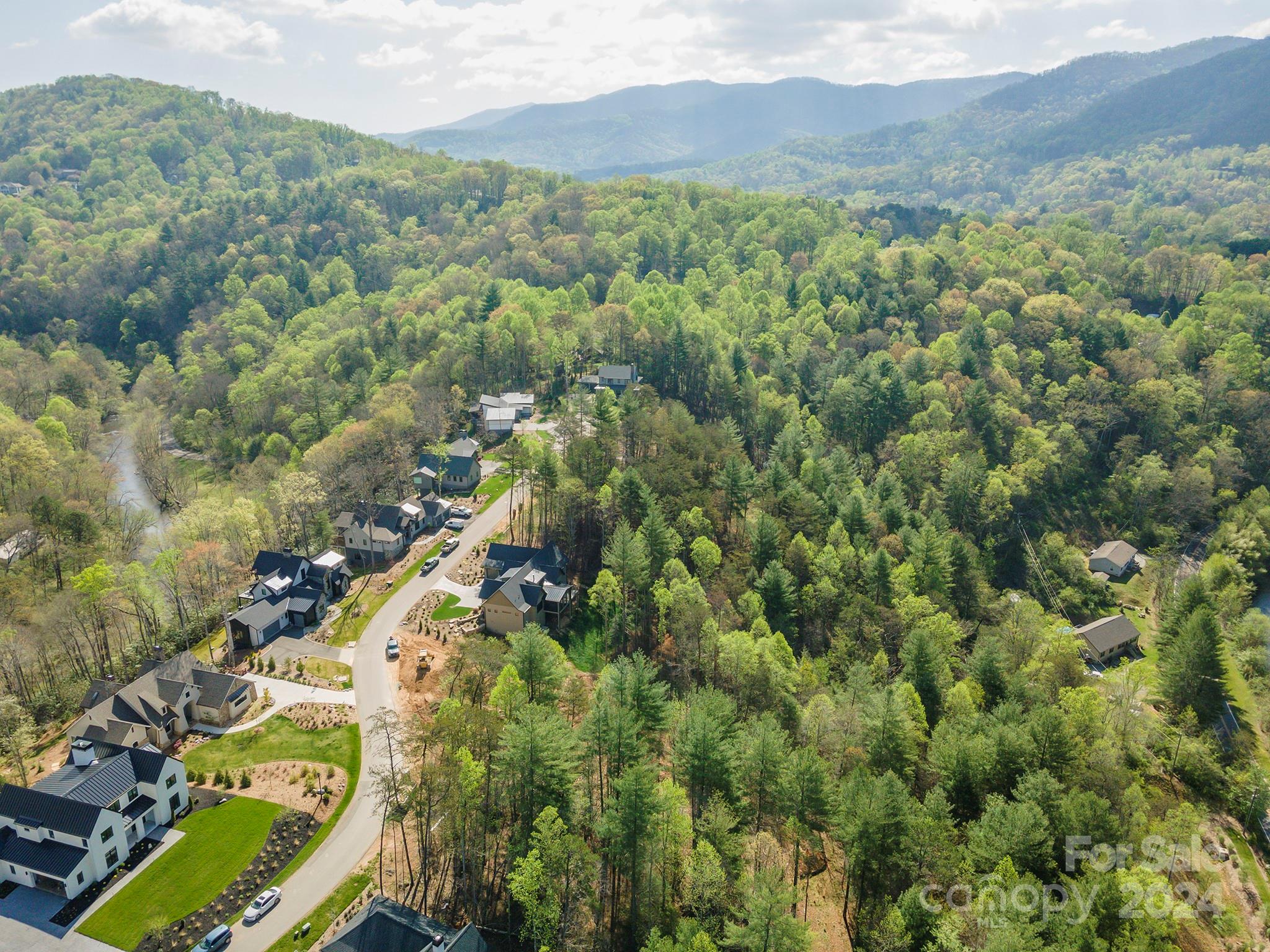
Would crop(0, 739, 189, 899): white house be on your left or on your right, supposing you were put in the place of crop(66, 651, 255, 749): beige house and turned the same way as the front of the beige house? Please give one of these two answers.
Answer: on your right

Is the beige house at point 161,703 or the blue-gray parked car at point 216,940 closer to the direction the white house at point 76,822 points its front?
the blue-gray parked car

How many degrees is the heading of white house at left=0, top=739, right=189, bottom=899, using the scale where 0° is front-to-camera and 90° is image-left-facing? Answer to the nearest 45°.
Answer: approximately 315°

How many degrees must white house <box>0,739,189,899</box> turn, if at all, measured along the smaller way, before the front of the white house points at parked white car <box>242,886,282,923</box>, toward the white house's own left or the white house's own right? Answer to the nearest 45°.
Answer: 0° — it already faces it
